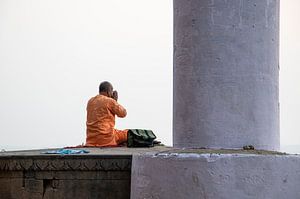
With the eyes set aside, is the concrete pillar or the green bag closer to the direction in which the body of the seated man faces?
the green bag

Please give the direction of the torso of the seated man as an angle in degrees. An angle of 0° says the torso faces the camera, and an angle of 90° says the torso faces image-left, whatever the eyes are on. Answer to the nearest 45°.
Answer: approximately 225°

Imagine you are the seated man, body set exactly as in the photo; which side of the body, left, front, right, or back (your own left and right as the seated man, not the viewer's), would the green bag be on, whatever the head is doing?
right

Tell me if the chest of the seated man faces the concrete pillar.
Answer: no
